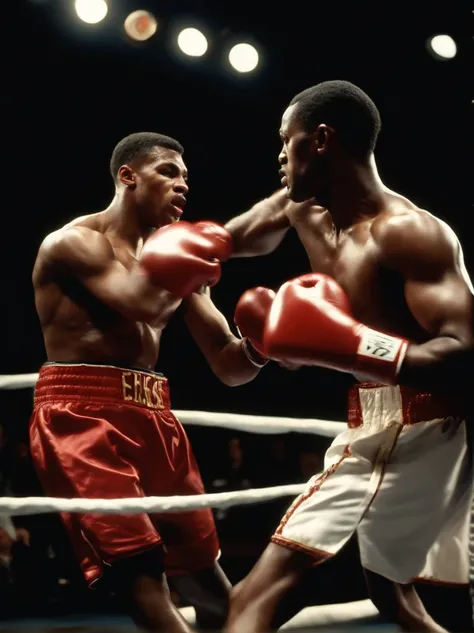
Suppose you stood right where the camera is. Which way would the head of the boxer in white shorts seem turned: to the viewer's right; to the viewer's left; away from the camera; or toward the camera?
to the viewer's left

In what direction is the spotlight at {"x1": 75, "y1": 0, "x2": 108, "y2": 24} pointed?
toward the camera

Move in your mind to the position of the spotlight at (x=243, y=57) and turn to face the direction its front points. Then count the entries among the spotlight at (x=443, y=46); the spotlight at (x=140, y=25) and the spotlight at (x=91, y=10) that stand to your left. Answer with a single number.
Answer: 1

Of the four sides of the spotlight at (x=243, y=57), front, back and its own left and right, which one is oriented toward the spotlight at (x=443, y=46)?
left

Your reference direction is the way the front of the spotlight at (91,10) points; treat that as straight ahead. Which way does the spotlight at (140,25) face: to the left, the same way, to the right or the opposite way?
the same way

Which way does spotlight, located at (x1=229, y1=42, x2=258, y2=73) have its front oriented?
toward the camera

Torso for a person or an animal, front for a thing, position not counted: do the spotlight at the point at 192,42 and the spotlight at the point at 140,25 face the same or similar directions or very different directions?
same or similar directions

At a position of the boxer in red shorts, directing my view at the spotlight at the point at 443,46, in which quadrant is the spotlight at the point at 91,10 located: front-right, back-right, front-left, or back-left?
front-left

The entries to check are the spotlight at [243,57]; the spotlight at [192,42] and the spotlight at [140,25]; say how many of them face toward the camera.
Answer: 3

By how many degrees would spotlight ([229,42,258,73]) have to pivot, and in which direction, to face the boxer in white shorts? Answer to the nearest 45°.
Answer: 0° — it already faces them

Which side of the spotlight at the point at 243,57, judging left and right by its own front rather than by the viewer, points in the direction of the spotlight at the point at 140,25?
right

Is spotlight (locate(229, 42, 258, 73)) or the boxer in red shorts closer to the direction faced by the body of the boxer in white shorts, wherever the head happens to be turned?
the boxer in red shorts

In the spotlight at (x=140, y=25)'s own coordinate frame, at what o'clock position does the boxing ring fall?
The boxing ring is roughly at 12 o'clock from the spotlight.

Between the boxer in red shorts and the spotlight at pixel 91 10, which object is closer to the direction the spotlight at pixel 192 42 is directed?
the boxer in red shorts

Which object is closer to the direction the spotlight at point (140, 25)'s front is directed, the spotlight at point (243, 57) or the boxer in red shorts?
the boxer in red shorts

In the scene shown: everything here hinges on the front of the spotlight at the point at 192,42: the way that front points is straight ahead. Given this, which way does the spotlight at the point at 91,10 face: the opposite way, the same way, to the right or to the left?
the same way

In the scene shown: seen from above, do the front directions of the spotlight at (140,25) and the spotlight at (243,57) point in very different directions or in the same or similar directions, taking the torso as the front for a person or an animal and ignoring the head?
same or similar directions
